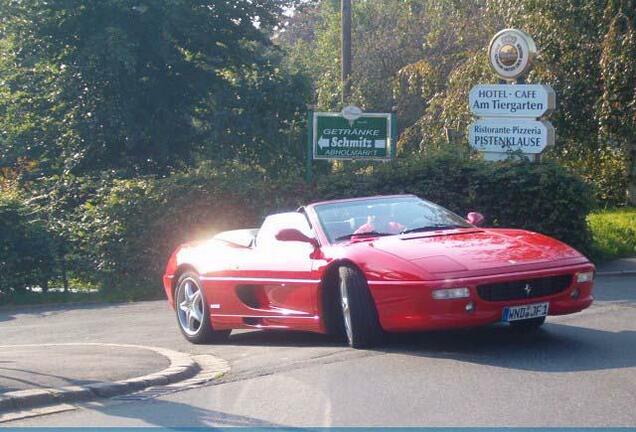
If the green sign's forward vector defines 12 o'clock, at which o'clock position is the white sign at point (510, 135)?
The white sign is roughly at 10 o'clock from the green sign.

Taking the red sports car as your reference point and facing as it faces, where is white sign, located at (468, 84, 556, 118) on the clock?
The white sign is roughly at 8 o'clock from the red sports car.

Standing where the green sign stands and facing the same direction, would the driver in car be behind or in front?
in front

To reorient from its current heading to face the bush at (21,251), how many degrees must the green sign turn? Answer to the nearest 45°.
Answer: approximately 90° to its right

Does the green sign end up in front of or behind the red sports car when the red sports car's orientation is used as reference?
behind

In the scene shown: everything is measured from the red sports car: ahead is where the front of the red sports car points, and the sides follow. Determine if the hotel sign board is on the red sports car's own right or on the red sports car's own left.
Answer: on the red sports car's own left

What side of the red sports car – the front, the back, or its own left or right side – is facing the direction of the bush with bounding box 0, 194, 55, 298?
back

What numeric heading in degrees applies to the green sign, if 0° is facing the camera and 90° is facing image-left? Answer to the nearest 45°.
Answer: approximately 0°

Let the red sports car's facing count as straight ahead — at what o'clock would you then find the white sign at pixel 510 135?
The white sign is roughly at 8 o'clock from the red sports car.

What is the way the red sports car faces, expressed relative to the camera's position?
facing the viewer and to the right of the viewer

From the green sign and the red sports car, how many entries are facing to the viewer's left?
0

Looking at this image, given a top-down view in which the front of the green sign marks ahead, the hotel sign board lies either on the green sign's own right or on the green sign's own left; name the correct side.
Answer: on the green sign's own left

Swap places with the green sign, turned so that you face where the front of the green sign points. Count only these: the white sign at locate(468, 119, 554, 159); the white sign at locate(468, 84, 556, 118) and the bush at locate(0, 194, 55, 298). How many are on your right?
1
